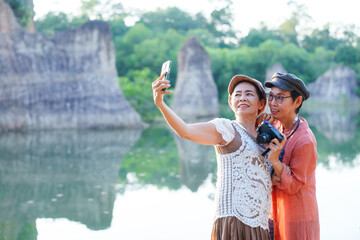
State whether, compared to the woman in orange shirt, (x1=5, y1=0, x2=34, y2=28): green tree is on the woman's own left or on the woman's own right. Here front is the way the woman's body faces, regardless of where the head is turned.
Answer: on the woman's own right

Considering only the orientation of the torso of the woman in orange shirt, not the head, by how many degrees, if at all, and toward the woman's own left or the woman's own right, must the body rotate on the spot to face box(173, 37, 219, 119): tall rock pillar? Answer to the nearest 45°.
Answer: approximately 135° to the woman's own right

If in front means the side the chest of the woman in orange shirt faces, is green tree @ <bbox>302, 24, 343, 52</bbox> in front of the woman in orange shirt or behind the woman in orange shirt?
behind

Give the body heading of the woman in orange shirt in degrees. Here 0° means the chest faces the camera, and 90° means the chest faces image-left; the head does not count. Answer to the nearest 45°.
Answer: approximately 45°
